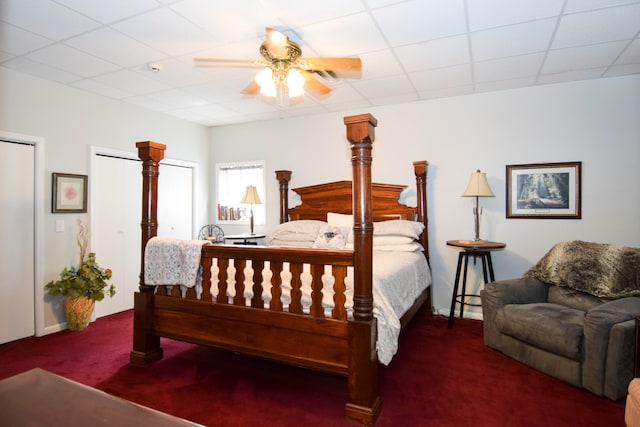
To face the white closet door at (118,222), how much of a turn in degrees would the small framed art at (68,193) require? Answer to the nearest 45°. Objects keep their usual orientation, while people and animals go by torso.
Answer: approximately 90° to its left

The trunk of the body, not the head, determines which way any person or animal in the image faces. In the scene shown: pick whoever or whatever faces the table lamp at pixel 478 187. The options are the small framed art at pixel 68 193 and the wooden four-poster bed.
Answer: the small framed art

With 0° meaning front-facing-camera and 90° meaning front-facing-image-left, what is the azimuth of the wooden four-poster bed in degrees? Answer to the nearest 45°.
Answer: approximately 45°

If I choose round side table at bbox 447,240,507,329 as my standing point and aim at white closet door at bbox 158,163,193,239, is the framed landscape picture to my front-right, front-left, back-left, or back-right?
back-right

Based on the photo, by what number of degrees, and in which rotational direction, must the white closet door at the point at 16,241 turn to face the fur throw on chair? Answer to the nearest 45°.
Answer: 0° — it already faces it

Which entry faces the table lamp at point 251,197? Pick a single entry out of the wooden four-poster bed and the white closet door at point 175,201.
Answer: the white closet door
